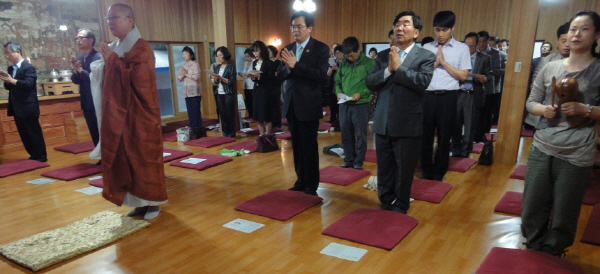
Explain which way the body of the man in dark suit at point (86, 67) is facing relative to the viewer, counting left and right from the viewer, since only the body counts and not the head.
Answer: facing the viewer and to the left of the viewer

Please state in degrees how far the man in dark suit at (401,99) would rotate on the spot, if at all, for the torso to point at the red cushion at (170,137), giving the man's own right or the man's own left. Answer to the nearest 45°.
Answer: approximately 90° to the man's own right

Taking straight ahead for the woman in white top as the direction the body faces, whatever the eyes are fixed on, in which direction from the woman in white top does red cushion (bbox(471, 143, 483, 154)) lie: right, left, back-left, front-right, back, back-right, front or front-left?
left

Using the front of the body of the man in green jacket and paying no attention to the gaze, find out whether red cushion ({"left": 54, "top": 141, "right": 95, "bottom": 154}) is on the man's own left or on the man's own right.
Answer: on the man's own right

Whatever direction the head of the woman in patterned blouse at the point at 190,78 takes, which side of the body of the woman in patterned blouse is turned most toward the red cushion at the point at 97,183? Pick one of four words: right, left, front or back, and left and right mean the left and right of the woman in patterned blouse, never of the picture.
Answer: front

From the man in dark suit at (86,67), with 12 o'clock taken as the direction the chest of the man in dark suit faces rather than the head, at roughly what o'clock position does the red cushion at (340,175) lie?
The red cushion is roughly at 9 o'clock from the man in dark suit.

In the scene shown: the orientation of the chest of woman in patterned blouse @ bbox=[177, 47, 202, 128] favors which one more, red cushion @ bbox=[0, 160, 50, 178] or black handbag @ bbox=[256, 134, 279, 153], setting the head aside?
the red cushion

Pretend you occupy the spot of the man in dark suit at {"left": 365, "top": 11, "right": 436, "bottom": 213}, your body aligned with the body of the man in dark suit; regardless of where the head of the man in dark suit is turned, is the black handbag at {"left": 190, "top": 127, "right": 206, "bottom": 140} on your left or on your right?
on your right

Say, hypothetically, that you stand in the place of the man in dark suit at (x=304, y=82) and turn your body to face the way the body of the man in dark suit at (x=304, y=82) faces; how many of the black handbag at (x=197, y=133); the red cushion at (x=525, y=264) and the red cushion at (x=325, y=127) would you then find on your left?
1

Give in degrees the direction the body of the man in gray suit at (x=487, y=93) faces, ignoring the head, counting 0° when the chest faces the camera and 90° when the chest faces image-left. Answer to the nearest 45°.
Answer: approximately 45°

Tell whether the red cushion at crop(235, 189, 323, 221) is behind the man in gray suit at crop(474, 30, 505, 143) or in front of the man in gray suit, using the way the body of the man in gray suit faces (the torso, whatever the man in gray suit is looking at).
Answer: in front

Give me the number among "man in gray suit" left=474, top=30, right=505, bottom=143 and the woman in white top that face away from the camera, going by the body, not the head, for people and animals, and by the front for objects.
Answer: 0
